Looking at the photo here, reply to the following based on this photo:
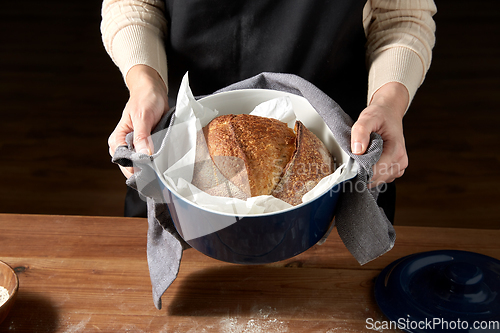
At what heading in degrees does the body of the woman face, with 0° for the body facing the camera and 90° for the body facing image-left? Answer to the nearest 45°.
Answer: approximately 0°
